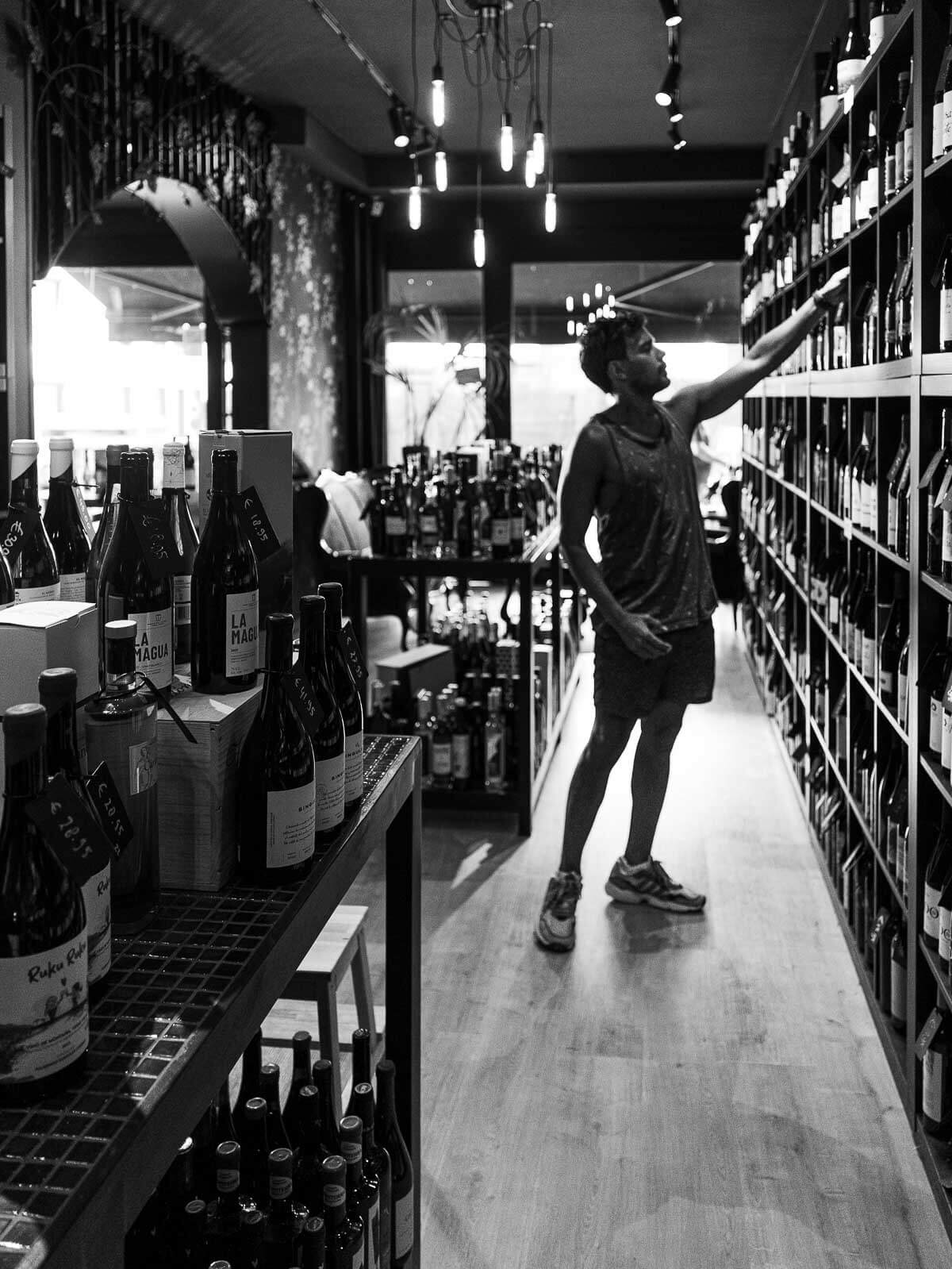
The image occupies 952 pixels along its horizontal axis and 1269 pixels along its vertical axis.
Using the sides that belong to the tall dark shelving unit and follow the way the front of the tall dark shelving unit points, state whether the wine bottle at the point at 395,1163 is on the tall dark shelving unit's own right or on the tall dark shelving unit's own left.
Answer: on the tall dark shelving unit's own left

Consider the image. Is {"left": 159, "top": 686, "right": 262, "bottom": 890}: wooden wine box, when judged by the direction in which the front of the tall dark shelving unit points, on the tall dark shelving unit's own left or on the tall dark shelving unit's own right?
on the tall dark shelving unit's own left

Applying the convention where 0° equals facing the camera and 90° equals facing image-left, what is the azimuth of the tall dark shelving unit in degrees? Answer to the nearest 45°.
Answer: approximately 90°

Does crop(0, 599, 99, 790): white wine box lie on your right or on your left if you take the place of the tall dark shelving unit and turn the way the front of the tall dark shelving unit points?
on your left

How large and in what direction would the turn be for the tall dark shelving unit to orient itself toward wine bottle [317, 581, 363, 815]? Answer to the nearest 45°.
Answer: approximately 90° to its left

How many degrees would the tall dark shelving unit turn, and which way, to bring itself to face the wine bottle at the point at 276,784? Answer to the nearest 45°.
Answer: approximately 90° to its left

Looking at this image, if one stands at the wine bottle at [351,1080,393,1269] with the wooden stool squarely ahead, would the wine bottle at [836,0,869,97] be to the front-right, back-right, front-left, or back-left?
front-right

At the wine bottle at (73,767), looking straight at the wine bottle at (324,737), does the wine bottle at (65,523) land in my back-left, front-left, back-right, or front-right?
front-left
